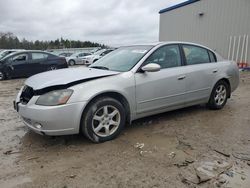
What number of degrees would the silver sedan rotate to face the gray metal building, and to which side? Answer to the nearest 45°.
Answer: approximately 180°

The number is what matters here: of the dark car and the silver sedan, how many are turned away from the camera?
0

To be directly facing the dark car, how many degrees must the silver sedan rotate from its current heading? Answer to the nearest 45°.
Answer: approximately 90° to its right

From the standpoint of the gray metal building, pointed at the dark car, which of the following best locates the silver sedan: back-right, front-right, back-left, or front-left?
front-left

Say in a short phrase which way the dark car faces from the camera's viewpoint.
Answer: facing the viewer and to the left of the viewer

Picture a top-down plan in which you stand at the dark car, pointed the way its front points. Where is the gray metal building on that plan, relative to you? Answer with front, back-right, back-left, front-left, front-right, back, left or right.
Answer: back-left
